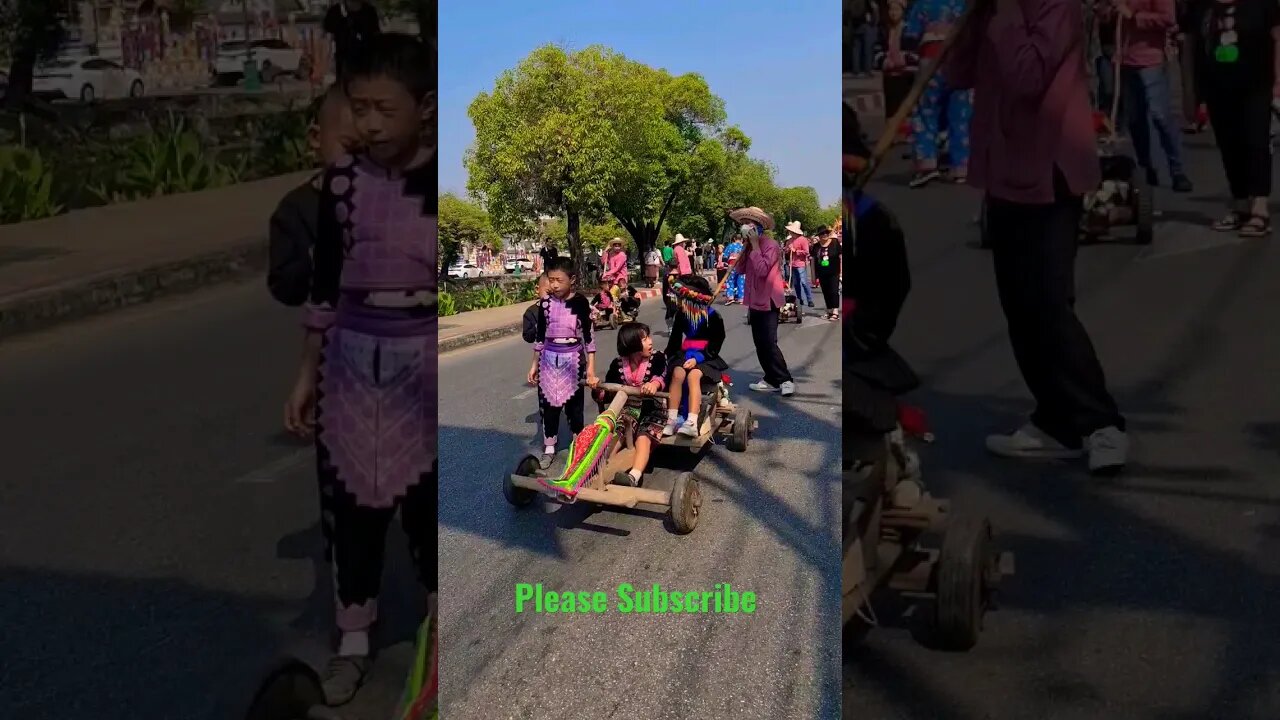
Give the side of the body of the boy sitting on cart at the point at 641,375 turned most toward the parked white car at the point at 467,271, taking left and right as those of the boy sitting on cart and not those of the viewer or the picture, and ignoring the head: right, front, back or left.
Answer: back

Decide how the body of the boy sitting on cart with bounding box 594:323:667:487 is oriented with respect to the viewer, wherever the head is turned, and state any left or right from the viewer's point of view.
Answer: facing the viewer
